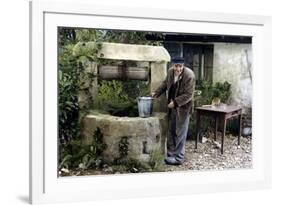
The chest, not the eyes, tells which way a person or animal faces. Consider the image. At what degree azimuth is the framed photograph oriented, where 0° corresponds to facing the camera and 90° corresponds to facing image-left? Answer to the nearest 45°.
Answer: approximately 315°
